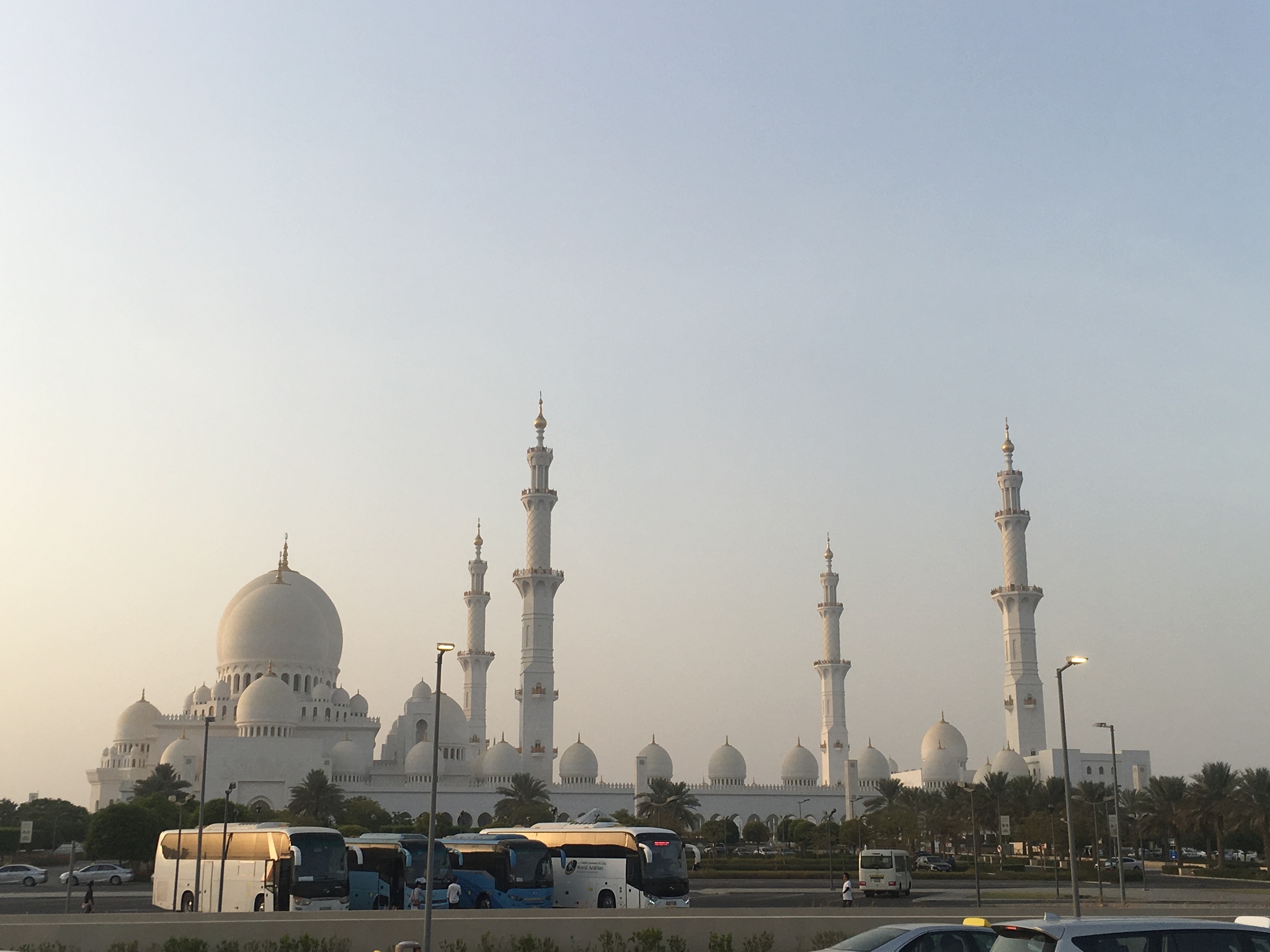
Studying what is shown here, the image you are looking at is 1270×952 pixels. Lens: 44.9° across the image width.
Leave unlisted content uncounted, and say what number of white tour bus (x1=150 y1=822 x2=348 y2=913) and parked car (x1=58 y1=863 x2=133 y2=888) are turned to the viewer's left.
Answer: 1

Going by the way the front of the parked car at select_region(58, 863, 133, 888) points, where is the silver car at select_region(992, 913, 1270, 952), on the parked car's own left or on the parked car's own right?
on the parked car's own left

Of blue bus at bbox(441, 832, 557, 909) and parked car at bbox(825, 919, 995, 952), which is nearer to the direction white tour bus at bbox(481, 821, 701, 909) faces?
the parked car

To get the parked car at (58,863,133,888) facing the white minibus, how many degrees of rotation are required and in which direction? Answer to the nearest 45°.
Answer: approximately 180°

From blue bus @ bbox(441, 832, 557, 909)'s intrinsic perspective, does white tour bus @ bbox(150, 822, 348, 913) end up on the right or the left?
on its right

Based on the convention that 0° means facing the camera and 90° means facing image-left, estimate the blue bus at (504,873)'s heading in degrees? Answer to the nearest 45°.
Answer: approximately 315°

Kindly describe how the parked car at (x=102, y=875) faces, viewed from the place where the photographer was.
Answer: facing to the left of the viewer

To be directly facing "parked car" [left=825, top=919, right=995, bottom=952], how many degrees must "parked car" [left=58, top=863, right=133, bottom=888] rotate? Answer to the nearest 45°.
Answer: approximately 135° to its left

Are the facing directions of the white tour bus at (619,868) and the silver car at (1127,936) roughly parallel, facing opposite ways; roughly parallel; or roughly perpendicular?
roughly perpendicular

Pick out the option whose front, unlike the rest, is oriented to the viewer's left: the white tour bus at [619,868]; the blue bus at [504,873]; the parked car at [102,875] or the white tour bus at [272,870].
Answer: the parked car
